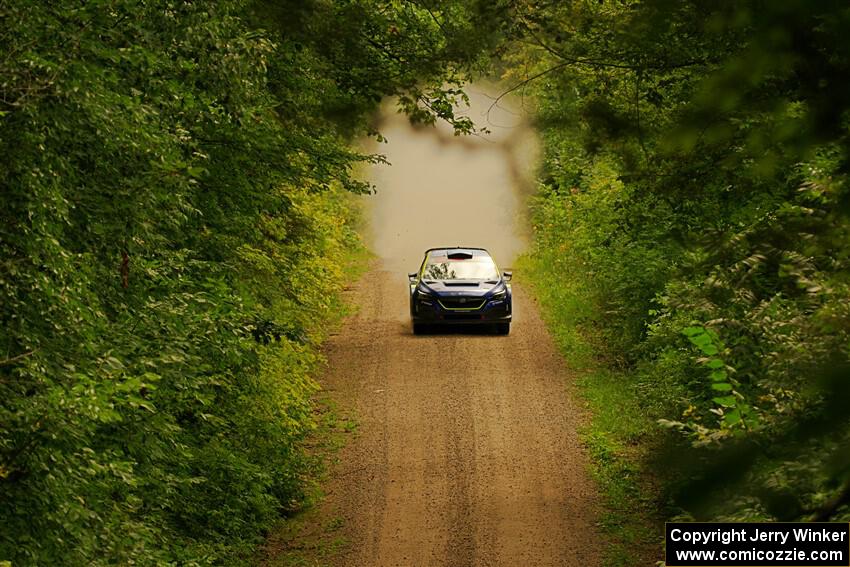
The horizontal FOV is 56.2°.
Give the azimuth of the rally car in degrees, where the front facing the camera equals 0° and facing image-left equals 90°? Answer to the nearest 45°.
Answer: approximately 0°
